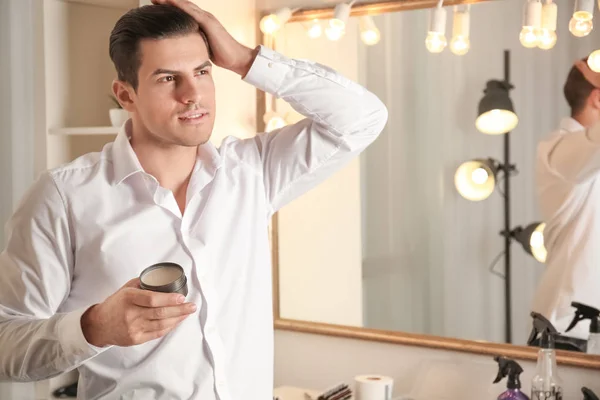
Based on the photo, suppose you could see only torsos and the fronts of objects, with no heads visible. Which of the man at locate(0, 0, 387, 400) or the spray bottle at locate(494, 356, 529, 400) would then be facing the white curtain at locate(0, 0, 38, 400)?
the spray bottle

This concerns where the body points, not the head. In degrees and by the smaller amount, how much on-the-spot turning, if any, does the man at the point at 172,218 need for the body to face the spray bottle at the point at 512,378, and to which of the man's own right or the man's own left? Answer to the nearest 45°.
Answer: approximately 45° to the man's own left

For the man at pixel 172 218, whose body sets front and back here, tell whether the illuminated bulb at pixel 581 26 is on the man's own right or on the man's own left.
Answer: on the man's own left

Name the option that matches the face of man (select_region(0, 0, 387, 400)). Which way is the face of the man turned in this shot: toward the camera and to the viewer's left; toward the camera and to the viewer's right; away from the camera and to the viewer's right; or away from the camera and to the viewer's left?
toward the camera and to the viewer's right

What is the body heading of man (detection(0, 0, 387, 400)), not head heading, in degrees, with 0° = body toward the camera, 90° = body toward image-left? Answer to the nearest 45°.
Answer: approximately 315°

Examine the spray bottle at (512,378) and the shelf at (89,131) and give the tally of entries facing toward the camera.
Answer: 1

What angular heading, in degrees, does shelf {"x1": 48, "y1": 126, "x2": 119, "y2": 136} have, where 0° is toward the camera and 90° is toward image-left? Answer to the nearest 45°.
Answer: approximately 0°

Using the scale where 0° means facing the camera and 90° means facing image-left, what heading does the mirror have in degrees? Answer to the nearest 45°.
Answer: approximately 45°

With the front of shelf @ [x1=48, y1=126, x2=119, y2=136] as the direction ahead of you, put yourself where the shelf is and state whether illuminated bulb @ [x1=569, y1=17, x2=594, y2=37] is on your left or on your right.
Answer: on your left

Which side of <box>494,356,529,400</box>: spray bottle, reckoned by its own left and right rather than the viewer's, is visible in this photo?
left

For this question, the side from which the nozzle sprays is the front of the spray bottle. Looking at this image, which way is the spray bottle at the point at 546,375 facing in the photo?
to the viewer's left
